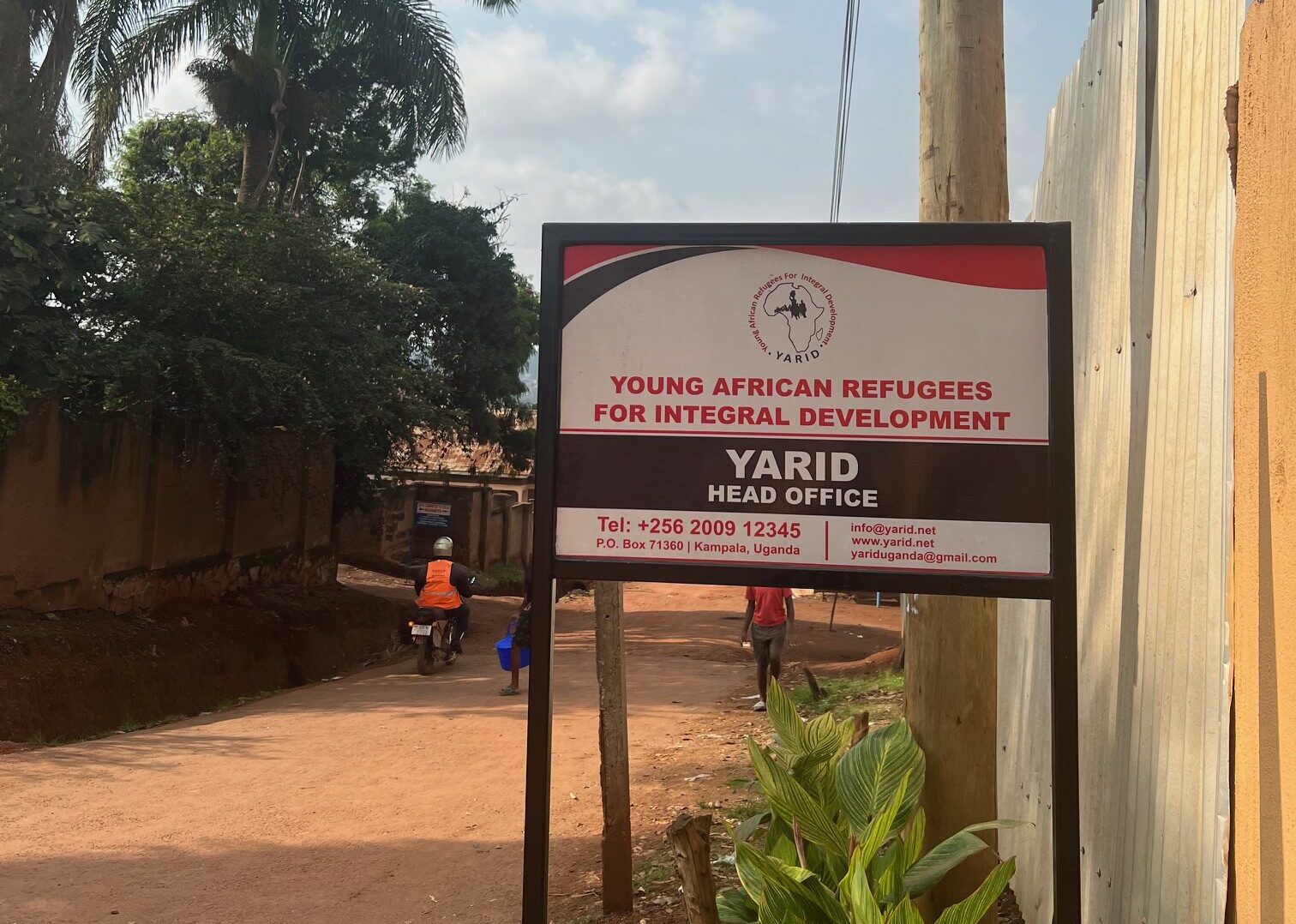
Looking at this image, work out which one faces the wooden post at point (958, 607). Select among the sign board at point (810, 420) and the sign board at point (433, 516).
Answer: the sign board at point (433, 516)

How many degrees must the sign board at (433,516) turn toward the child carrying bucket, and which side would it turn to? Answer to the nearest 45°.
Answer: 0° — it already faces them

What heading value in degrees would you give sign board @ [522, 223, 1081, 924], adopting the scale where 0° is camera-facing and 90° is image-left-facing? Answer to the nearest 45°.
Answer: approximately 0°

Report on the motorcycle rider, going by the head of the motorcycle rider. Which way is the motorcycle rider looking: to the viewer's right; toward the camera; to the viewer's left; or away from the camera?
away from the camera

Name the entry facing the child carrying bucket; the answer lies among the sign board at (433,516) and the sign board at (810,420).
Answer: the sign board at (433,516)

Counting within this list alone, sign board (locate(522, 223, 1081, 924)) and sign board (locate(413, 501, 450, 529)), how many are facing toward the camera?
2

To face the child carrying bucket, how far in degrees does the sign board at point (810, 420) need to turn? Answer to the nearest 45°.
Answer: approximately 180°
